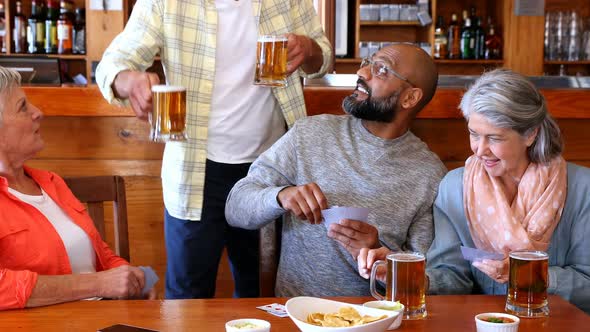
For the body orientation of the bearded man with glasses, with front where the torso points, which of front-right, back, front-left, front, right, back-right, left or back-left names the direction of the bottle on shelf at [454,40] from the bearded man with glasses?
back

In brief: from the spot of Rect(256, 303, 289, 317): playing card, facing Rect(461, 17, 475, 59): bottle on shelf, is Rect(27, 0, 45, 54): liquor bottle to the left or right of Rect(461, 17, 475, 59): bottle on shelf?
left

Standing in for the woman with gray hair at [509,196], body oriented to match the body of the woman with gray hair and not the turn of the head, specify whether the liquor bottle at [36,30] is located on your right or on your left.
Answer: on your right

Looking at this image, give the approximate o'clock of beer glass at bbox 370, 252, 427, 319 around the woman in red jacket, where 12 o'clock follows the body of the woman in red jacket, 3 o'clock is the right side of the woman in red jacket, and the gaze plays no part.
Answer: The beer glass is roughly at 12 o'clock from the woman in red jacket.

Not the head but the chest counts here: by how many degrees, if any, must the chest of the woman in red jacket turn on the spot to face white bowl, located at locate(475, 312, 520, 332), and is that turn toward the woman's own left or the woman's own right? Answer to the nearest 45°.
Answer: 0° — they already face it

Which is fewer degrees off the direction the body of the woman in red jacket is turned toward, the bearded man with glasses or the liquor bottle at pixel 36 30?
the bearded man with glasses

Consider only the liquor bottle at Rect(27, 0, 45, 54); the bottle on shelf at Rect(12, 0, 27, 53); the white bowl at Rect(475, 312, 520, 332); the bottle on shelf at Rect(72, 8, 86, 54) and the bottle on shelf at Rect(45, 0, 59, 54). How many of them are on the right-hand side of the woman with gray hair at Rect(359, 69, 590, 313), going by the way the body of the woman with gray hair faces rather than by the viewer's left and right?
4

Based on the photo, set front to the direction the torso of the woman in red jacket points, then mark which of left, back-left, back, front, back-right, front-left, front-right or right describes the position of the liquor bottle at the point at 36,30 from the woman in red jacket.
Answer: back-left

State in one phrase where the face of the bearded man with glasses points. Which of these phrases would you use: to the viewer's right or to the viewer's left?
to the viewer's left

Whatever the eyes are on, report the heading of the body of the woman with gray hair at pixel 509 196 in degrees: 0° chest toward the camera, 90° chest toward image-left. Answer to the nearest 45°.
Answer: approximately 45°

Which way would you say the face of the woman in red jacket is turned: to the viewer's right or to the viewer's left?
to the viewer's right

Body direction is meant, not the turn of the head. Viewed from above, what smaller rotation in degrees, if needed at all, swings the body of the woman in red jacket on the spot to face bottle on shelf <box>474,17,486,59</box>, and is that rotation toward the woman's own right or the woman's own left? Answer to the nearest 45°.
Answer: approximately 90° to the woman's own left
